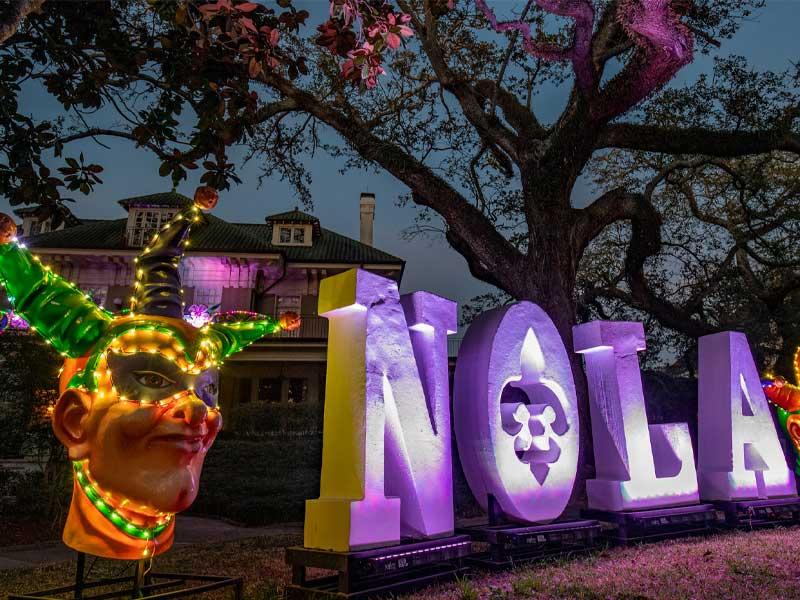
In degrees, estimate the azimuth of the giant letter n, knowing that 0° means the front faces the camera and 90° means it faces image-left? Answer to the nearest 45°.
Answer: approximately 315°

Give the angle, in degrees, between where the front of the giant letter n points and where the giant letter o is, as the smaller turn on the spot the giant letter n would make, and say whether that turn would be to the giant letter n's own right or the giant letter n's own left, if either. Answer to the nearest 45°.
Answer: approximately 90° to the giant letter n's own left

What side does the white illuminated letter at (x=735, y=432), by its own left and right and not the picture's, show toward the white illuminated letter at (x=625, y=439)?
right

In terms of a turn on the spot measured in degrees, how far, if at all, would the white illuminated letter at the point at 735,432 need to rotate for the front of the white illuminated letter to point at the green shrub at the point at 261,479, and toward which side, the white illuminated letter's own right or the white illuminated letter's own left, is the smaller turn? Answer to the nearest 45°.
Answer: approximately 135° to the white illuminated letter's own right

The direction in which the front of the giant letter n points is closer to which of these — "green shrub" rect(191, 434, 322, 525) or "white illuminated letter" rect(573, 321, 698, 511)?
the white illuminated letter

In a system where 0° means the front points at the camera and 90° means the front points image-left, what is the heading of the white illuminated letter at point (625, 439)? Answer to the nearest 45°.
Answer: approximately 315°

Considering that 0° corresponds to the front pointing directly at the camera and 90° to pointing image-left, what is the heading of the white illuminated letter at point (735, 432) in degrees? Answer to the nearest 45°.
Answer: approximately 315°

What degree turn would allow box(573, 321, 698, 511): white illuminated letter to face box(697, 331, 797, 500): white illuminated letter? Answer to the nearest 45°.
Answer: approximately 90° to its left

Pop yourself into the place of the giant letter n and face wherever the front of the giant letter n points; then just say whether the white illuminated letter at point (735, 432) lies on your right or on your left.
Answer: on your left
